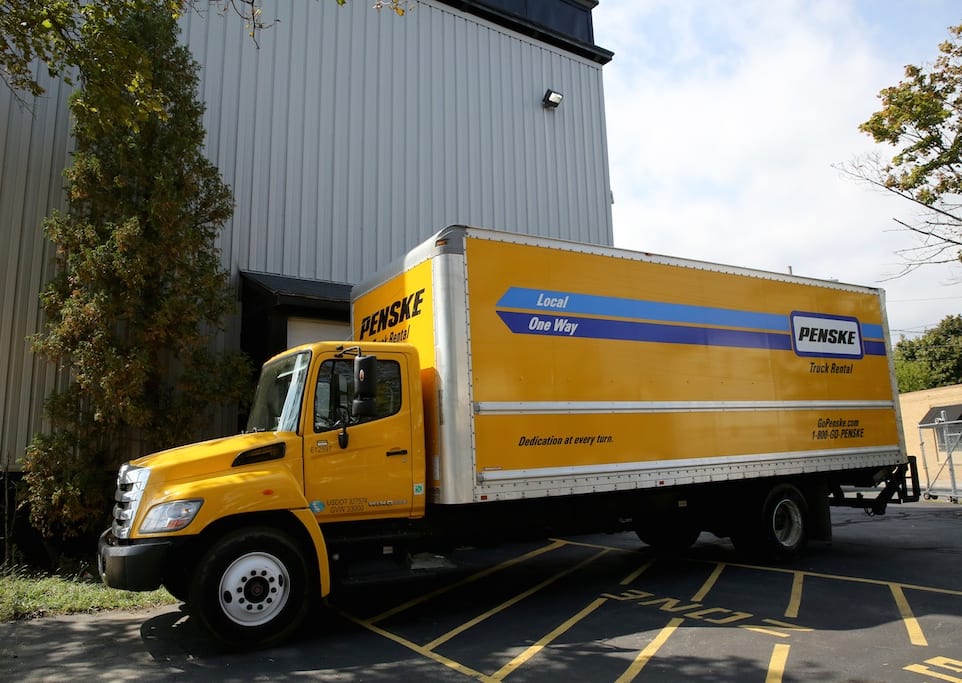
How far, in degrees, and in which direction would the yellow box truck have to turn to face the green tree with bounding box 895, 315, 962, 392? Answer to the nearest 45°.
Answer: approximately 180°

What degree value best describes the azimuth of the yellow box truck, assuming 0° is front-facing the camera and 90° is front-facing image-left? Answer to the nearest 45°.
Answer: approximately 45°
